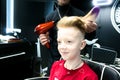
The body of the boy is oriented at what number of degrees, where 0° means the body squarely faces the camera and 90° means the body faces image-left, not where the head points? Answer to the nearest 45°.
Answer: approximately 45°
